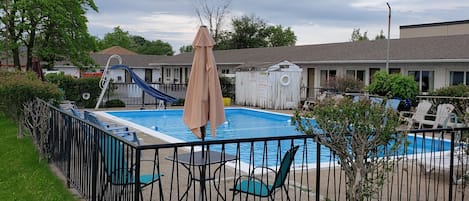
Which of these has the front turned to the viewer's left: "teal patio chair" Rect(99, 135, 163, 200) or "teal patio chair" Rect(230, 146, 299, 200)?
"teal patio chair" Rect(230, 146, 299, 200)

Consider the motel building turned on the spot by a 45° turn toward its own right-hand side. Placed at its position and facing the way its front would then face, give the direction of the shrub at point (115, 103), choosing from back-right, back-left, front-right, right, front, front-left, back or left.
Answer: front

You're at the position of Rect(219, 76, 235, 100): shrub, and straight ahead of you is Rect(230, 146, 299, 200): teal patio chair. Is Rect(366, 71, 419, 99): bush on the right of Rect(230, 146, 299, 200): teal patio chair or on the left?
left

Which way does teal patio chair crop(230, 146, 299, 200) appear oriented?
to the viewer's left

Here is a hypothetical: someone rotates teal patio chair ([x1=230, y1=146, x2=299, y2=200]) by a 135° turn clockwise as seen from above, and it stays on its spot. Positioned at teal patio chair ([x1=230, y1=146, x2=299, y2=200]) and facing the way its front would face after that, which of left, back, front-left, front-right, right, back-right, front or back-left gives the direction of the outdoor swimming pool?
front-left

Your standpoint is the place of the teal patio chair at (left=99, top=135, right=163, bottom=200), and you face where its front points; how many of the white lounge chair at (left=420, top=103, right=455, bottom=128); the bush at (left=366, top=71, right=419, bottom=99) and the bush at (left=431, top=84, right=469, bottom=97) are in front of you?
3

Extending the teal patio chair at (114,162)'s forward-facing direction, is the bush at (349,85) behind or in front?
in front

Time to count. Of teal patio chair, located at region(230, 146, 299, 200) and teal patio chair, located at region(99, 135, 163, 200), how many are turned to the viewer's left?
1

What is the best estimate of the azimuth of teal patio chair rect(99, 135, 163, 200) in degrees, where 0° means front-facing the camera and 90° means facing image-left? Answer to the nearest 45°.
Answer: approximately 225°

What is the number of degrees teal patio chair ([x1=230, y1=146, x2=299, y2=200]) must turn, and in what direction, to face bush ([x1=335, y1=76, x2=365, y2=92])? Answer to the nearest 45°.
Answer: approximately 90° to its right
